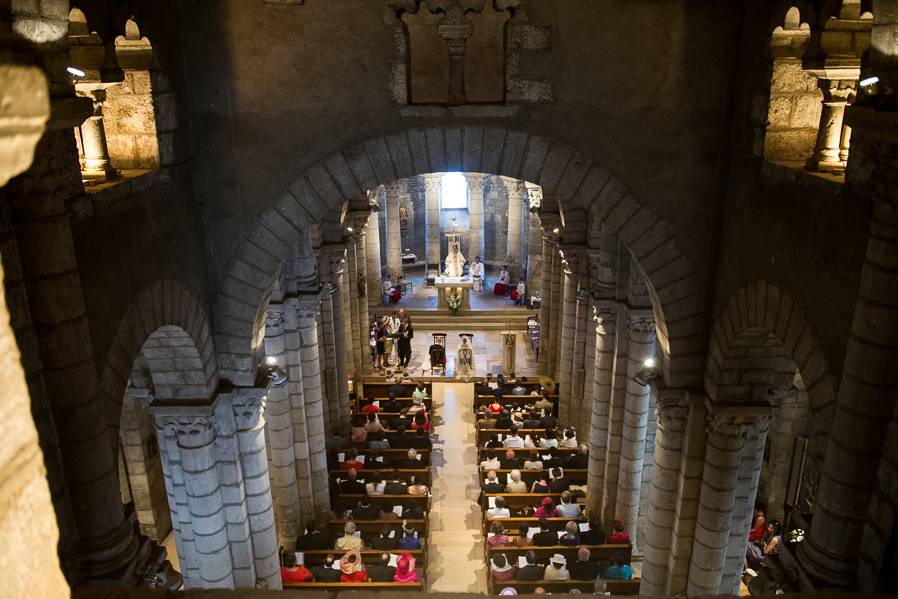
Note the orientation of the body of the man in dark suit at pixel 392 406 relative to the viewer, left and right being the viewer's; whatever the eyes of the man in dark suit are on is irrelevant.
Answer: facing away from the viewer

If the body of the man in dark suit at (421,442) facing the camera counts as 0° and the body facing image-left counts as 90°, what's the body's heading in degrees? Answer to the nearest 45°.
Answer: approximately 180°

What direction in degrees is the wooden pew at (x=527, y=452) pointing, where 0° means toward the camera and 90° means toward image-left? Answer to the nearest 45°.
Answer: approximately 180°

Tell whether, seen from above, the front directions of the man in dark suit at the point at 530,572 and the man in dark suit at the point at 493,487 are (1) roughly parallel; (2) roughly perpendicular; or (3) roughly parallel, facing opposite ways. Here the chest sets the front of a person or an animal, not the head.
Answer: roughly parallel

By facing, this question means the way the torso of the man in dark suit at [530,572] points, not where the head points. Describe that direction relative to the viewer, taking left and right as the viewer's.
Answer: facing away from the viewer

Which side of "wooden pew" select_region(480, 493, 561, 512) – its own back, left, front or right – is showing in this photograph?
back

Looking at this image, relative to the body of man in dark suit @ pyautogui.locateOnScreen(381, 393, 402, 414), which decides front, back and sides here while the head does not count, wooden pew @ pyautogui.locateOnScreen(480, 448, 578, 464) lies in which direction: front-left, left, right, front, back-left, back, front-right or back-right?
back-right

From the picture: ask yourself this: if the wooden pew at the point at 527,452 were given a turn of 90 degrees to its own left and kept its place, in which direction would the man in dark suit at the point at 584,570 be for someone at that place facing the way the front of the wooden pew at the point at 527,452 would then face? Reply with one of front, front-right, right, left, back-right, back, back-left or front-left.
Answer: left

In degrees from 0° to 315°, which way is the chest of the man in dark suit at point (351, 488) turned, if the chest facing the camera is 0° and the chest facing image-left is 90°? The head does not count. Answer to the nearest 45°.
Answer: approximately 180°

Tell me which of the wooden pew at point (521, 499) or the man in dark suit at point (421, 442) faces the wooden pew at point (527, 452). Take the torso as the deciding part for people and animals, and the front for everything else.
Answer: the wooden pew at point (521, 499)

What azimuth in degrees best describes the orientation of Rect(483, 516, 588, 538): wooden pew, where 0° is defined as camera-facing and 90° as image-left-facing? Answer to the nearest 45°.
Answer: approximately 180°

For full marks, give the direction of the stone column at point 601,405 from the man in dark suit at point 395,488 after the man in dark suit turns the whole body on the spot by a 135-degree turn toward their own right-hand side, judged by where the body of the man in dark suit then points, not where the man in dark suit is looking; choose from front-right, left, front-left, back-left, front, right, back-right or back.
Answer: front-left

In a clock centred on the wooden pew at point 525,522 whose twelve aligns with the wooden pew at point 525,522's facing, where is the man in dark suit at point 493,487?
The man in dark suit is roughly at 11 o'clock from the wooden pew.

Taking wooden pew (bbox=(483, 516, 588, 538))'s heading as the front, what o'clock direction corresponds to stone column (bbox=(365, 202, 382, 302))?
The stone column is roughly at 11 o'clock from the wooden pew.

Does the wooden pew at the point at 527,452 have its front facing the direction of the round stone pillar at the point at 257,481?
no

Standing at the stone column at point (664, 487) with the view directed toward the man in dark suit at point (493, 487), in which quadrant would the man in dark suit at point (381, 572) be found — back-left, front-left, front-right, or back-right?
front-left

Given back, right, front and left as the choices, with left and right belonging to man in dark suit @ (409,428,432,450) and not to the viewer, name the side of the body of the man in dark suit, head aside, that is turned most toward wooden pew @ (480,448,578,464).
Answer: right

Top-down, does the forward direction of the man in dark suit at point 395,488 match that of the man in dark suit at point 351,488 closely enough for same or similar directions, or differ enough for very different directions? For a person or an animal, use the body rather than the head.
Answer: same or similar directions

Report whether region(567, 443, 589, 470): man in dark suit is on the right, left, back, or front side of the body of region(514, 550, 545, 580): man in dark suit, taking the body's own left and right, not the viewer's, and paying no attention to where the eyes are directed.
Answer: front

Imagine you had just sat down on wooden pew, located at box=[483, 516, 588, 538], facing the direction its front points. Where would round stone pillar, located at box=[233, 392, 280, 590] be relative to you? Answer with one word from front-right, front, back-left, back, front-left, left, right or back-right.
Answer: back-left

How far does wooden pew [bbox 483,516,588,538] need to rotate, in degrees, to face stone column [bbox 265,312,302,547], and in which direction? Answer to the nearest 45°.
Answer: approximately 90° to its left
